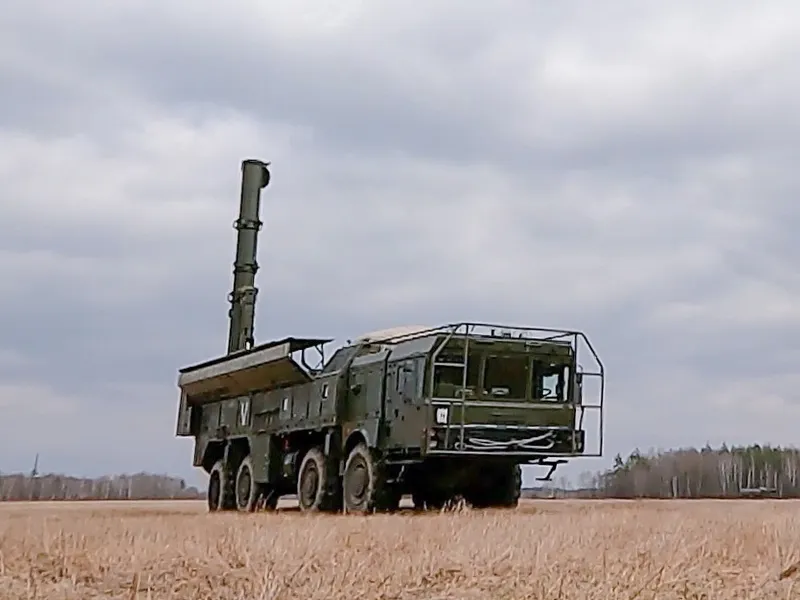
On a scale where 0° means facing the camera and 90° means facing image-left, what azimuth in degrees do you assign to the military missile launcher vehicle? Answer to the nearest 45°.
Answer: approximately 315°
